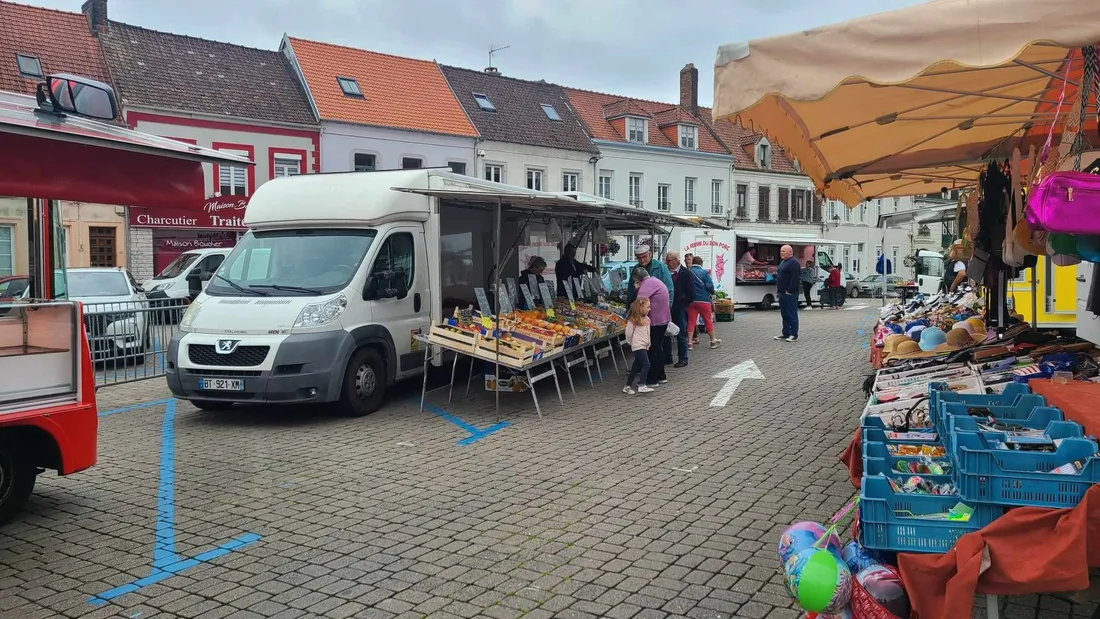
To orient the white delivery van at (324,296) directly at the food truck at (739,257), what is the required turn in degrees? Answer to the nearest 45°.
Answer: approximately 180°

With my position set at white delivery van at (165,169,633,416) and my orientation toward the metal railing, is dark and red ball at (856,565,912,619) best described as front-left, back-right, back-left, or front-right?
back-left

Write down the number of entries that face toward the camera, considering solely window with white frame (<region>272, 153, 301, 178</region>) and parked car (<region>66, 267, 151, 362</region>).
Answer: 2

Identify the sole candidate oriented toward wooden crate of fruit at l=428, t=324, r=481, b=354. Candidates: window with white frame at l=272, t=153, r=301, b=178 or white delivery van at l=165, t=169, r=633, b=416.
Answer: the window with white frame

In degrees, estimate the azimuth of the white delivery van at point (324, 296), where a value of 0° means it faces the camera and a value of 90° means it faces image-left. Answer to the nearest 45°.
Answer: approximately 45°

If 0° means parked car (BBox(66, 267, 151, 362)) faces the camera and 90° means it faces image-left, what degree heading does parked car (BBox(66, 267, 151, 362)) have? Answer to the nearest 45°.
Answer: approximately 0°

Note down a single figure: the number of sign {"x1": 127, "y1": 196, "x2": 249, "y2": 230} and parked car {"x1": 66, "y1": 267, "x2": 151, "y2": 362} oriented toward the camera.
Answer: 2

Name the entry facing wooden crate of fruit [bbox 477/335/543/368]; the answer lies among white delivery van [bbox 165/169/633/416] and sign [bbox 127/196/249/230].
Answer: the sign

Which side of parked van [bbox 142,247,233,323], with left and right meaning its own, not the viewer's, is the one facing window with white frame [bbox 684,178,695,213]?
back

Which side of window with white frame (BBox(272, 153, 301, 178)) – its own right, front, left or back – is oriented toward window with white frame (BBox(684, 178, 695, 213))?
left

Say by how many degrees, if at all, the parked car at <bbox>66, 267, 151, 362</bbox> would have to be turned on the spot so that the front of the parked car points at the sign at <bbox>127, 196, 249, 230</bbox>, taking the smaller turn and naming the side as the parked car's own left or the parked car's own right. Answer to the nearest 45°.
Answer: approximately 180°

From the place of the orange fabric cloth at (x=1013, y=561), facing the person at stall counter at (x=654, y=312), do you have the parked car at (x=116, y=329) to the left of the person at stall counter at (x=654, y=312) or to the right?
left
